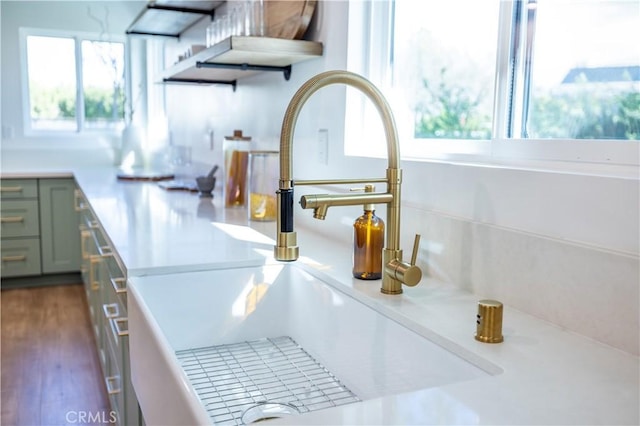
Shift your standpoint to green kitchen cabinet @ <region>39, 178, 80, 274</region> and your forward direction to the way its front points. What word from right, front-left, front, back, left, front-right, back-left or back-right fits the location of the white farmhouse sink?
front

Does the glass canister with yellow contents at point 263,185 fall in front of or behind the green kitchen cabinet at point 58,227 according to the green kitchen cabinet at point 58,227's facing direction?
in front

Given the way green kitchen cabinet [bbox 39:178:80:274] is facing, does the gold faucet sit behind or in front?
in front

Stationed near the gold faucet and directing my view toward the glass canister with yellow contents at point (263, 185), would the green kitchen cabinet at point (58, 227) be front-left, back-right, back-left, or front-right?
front-left

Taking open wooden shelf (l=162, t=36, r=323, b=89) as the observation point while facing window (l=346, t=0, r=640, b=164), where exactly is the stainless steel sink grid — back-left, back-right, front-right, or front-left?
front-right

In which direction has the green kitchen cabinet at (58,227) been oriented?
toward the camera

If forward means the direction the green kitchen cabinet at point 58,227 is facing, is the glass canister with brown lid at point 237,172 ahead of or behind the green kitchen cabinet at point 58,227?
ahead
